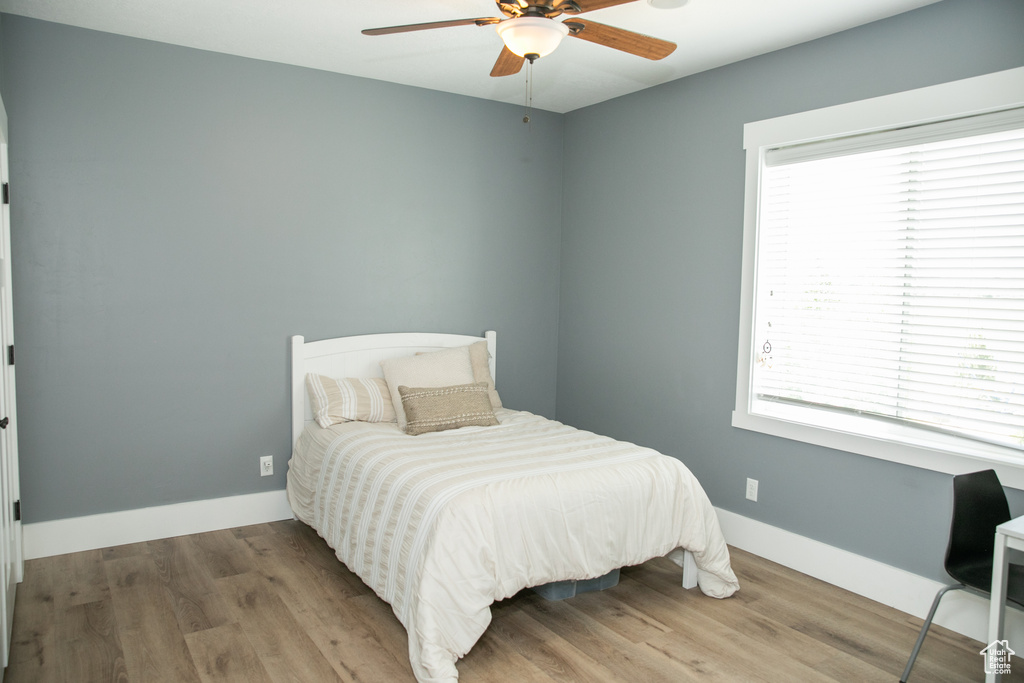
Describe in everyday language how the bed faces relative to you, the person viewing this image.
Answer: facing the viewer and to the right of the viewer

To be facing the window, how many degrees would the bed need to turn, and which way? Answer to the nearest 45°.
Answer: approximately 45° to its left

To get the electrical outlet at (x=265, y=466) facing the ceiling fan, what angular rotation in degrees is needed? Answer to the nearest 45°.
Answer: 0° — it already faces it

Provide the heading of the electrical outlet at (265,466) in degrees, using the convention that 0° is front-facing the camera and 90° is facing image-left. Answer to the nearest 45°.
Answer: approximately 315°

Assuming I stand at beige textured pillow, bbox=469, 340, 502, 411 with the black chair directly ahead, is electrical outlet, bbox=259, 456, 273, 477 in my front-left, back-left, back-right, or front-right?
back-right

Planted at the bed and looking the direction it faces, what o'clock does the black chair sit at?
The black chair is roughly at 11 o'clock from the bed.

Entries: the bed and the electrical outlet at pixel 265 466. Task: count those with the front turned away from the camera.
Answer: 0

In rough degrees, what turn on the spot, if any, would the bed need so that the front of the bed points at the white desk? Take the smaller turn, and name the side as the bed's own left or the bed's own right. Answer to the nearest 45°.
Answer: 0° — it already faces it
